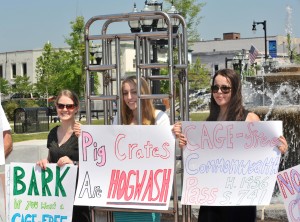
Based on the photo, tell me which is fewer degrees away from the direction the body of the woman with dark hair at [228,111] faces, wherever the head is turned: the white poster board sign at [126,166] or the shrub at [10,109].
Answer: the white poster board sign

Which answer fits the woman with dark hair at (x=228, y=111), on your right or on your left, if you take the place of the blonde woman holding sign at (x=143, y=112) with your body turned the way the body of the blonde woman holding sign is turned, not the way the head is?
on your left

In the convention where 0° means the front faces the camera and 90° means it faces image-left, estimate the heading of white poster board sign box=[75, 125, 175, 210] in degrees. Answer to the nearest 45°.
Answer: approximately 0°

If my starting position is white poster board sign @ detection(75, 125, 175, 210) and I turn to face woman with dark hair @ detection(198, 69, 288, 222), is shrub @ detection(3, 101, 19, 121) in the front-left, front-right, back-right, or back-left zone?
back-left

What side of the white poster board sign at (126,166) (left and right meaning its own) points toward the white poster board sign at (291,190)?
left

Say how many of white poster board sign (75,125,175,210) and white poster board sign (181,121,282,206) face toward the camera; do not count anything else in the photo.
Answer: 2

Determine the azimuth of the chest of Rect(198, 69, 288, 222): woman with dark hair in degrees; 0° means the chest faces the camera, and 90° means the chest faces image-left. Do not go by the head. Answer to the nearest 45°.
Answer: approximately 45°

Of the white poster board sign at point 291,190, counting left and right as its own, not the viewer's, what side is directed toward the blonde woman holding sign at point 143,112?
right

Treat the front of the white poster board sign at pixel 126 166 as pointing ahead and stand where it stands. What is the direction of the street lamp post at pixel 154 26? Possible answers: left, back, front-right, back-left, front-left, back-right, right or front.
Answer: back
